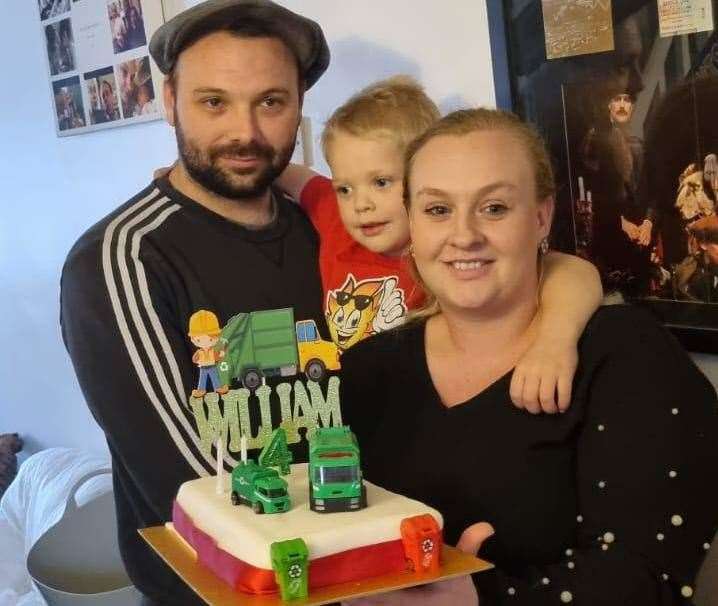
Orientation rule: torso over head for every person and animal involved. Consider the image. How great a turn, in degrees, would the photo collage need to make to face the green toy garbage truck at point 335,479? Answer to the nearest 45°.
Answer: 0° — it already faces it

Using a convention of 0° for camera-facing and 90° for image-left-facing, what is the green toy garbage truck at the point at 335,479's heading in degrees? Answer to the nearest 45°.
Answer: approximately 0°

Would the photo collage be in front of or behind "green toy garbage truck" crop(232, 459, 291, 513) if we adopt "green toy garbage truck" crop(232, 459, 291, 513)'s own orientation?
behind

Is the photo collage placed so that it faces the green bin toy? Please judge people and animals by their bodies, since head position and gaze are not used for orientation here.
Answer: yes

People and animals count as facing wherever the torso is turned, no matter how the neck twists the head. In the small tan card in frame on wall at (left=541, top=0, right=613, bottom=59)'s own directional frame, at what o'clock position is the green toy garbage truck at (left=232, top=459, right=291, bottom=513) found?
The green toy garbage truck is roughly at 1 o'clock from the small tan card in frame on wall.
